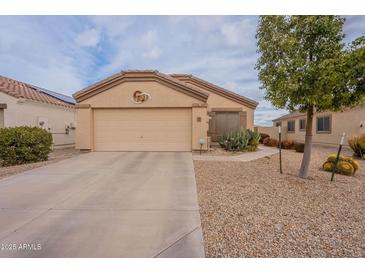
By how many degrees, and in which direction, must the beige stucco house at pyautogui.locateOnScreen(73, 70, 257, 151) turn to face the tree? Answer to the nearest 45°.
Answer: approximately 45° to its left

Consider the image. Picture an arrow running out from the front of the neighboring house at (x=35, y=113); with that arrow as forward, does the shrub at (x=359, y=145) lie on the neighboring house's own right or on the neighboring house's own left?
on the neighboring house's own left

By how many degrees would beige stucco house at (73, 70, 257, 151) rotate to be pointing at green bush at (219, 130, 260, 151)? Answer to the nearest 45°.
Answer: approximately 90° to its left

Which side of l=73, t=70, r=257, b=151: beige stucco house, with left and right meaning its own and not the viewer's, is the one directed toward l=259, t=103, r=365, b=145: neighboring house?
left

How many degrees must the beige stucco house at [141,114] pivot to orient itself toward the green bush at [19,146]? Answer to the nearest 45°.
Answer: approximately 45° to its right

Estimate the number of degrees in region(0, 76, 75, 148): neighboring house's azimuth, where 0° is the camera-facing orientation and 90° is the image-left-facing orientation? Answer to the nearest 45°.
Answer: approximately 45°

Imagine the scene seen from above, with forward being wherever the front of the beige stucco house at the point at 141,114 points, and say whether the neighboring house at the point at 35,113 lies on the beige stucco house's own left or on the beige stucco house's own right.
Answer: on the beige stucco house's own right

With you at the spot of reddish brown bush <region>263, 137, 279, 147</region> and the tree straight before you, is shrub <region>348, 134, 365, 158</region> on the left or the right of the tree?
left

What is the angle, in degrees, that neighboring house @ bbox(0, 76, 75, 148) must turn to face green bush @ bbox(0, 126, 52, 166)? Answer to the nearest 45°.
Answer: approximately 45° to its left

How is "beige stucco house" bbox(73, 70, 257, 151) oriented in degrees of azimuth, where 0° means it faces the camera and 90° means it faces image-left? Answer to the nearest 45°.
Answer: approximately 0°
